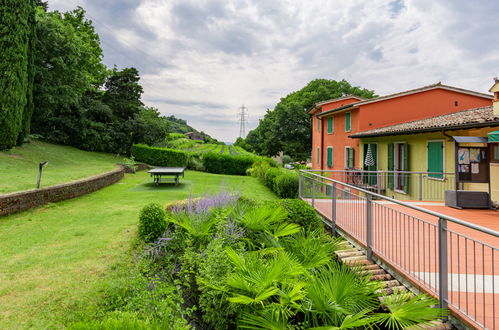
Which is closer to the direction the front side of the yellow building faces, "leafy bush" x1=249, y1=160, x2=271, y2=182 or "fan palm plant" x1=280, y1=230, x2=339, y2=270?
the fan palm plant

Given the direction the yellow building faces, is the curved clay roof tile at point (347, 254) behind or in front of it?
in front

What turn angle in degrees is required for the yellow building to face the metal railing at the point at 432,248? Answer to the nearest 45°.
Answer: approximately 45° to its left

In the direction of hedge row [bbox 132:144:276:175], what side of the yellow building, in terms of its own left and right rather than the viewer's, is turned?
right

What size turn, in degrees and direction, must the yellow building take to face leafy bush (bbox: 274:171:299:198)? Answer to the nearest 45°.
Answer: approximately 45° to its right

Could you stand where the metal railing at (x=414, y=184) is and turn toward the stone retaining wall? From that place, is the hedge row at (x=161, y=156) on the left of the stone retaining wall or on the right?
right

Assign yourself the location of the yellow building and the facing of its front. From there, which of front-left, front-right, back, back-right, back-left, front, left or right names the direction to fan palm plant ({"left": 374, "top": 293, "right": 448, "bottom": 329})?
front-left

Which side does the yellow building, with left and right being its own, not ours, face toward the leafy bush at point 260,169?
right

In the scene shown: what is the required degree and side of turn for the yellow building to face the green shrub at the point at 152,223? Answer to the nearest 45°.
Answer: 0° — it already faces it

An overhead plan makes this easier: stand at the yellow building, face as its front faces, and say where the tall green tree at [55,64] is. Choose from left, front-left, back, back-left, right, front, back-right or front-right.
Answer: front-right

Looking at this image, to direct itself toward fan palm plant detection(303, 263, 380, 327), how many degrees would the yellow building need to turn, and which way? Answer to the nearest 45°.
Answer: approximately 45° to its left

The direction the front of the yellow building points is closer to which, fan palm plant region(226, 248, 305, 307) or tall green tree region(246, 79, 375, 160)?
the fan palm plant

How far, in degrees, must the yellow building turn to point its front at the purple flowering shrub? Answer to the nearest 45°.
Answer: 0° — it already faces it

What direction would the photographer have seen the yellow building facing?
facing the viewer and to the left of the viewer
